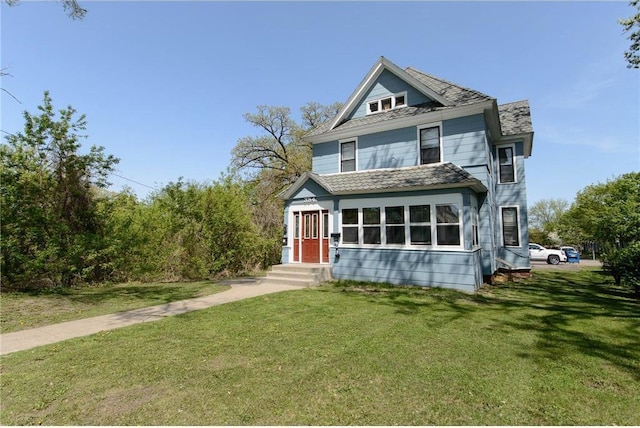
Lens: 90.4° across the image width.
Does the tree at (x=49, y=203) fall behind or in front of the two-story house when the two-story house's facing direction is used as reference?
in front

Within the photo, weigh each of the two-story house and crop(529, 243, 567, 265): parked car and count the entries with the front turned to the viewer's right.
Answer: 1

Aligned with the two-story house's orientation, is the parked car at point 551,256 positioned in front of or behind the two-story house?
behind

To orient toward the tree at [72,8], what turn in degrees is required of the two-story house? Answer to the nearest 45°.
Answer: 0° — it already faces it

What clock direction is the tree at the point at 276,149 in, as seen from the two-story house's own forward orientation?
The tree is roughly at 3 o'clock from the two-story house.

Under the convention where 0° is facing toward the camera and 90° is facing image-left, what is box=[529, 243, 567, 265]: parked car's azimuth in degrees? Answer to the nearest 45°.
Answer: approximately 270°

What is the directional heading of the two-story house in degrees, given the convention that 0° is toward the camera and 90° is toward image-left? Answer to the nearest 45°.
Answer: approximately 45°

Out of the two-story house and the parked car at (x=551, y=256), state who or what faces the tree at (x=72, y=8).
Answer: the two-story house

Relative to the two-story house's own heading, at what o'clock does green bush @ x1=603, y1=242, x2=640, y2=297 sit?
The green bush is roughly at 8 o'clock from the two-story house.

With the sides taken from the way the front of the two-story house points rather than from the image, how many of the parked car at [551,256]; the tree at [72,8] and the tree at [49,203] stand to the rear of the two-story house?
1

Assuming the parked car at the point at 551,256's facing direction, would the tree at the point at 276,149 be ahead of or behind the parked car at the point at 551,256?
behind

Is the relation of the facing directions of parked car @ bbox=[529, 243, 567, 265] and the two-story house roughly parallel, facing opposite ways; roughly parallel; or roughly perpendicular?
roughly perpendicular
